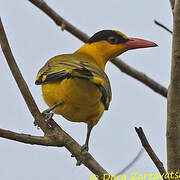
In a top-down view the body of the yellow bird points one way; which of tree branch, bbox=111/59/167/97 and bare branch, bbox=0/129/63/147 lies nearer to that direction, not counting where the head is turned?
the tree branch

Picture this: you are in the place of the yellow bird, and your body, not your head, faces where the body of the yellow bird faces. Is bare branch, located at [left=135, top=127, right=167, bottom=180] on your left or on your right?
on your right

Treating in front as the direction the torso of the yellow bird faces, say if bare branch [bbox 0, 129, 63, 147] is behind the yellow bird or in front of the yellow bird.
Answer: behind

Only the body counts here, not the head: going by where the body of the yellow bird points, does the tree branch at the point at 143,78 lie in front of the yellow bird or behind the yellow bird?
in front

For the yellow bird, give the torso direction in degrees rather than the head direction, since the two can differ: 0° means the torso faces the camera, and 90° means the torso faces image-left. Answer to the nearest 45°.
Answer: approximately 225°
